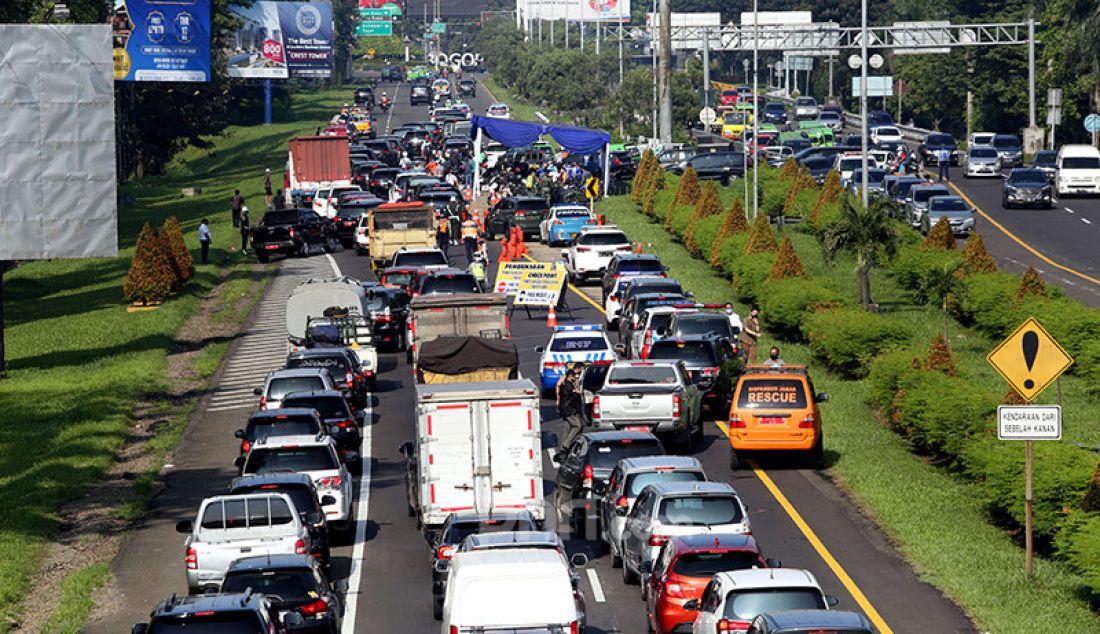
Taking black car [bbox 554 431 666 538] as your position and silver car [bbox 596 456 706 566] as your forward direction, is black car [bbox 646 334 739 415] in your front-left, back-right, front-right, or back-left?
back-left

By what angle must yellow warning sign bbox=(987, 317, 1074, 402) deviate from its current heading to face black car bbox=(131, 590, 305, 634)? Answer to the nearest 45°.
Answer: approximately 45° to its right

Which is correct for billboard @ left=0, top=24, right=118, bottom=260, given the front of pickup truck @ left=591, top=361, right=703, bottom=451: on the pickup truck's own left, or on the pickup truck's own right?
on the pickup truck's own left

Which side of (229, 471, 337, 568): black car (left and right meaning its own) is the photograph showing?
back

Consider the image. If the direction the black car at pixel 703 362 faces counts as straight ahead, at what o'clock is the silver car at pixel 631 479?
The silver car is roughly at 6 o'clock from the black car.

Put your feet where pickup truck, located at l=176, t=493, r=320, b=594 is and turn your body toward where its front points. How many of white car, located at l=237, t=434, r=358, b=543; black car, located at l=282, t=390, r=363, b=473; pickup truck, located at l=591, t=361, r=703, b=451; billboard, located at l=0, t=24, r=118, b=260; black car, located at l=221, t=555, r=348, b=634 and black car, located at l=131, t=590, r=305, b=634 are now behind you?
2

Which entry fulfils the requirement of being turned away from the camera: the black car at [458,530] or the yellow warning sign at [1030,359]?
the black car

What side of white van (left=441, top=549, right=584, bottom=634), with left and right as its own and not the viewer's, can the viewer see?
back

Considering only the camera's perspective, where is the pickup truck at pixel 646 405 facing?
facing away from the viewer

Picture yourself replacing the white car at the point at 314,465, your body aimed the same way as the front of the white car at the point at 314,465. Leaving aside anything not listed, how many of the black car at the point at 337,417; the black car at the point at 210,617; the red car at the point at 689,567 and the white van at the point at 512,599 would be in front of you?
1

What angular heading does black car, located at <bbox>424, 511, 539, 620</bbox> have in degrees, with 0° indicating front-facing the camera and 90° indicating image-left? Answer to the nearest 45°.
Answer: approximately 180°

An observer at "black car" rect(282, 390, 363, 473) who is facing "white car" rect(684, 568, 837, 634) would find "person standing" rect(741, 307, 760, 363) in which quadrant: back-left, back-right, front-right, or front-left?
back-left

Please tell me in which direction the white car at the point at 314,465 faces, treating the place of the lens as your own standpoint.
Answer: facing away from the viewer

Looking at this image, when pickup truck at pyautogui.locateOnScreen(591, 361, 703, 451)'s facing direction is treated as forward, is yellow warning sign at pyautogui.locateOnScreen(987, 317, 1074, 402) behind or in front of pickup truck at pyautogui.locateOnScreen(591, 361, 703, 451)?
behind

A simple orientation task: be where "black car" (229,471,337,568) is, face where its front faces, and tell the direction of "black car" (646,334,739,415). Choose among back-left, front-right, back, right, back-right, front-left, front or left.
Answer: front-right

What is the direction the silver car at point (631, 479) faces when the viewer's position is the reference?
facing away from the viewer

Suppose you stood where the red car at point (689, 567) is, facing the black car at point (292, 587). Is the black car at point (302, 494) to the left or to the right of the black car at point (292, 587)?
right
